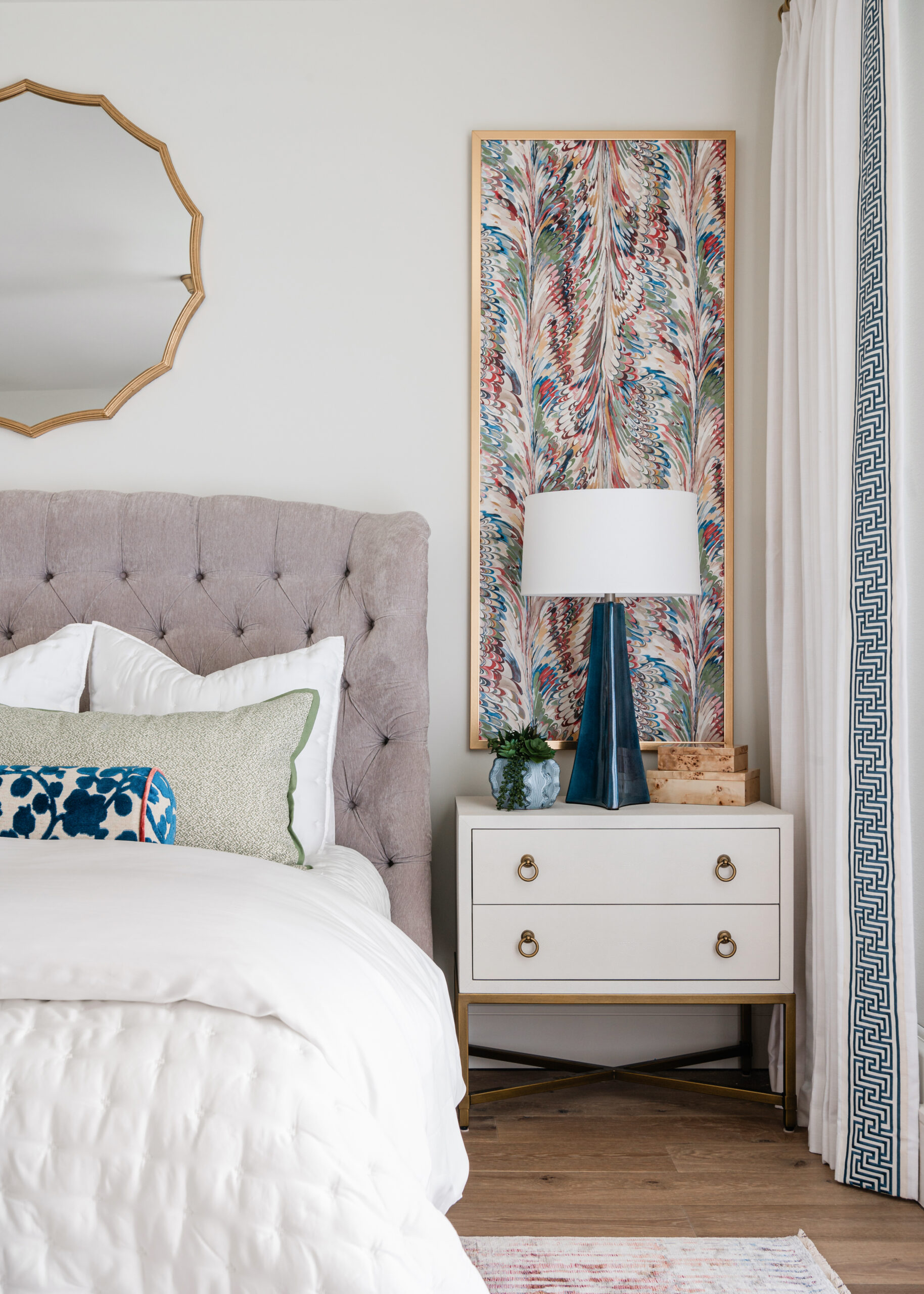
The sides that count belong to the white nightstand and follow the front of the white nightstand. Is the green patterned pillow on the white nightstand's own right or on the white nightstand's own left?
on the white nightstand's own right

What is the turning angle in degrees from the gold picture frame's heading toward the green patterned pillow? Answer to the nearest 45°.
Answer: approximately 45° to its right

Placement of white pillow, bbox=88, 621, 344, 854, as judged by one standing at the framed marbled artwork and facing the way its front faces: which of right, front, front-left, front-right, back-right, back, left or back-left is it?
front-right

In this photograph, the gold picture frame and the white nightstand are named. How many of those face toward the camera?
2

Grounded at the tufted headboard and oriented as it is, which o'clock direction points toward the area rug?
The area rug is roughly at 11 o'clock from the tufted headboard.
